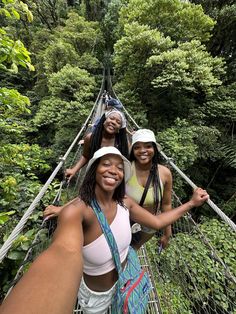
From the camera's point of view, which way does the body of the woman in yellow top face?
toward the camera

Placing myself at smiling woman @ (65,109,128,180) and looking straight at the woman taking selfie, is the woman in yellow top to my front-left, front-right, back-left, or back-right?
front-left

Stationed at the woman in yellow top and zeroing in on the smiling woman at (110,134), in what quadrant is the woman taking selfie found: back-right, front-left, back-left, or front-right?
back-left

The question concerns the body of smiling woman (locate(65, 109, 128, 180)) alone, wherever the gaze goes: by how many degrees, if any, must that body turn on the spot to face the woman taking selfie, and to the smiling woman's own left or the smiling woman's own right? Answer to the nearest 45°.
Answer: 0° — they already face them

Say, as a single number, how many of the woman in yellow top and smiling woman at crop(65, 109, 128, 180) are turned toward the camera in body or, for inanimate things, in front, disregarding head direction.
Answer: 2
